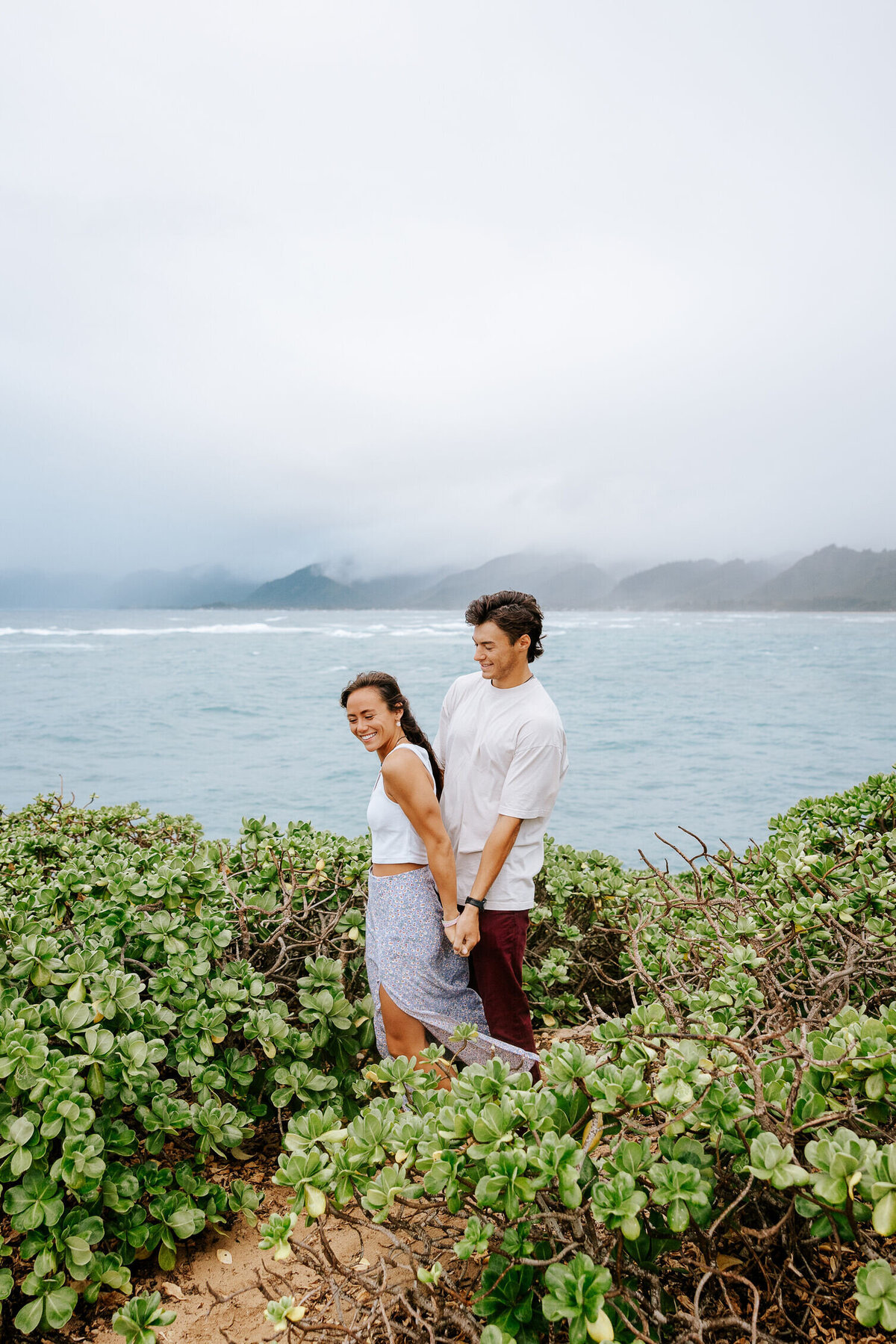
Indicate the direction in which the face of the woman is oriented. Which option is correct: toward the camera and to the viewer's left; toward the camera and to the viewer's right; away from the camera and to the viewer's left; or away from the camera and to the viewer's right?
toward the camera and to the viewer's left

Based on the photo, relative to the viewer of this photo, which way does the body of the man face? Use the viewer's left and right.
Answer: facing the viewer and to the left of the viewer
